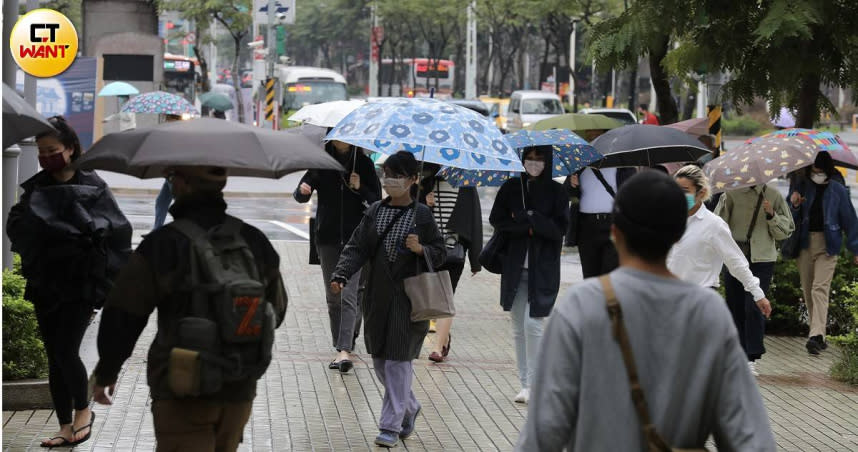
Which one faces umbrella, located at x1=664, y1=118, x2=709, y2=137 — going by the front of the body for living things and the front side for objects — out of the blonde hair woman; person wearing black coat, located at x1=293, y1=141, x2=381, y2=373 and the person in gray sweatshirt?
the person in gray sweatshirt

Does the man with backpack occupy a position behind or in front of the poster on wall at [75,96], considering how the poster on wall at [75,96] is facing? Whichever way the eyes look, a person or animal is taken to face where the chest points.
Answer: in front

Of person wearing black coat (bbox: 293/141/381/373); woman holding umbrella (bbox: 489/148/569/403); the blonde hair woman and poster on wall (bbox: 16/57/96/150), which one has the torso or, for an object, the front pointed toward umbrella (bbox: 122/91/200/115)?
the poster on wall

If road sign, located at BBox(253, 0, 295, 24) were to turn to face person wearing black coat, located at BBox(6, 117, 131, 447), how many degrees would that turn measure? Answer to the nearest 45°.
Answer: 0° — it already faces them

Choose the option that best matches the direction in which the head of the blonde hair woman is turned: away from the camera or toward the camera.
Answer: toward the camera

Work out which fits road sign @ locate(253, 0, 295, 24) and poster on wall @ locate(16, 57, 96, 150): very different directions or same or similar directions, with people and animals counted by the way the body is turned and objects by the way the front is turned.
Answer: same or similar directions

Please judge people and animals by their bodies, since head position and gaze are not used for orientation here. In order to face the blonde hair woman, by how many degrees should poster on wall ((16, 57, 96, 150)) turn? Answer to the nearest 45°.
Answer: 0° — it already faces them

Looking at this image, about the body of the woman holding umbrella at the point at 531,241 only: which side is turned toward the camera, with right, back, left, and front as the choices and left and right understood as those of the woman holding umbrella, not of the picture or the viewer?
front

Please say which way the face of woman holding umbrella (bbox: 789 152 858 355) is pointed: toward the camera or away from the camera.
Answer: toward the camera

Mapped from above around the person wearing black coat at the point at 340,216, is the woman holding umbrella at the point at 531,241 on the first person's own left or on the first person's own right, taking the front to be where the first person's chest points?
on the first person's own left

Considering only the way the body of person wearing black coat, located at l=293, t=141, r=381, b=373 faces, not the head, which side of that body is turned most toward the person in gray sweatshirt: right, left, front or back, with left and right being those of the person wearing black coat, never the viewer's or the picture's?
front

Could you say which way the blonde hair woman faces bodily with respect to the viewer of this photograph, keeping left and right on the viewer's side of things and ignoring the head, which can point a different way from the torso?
facing the viewer and to the left of the viewer

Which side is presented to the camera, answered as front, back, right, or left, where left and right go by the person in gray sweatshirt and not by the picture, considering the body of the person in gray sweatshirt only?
back

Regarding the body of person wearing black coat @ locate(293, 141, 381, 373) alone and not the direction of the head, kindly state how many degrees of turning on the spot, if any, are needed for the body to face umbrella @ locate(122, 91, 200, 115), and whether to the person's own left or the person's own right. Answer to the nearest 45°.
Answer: approximately 180°

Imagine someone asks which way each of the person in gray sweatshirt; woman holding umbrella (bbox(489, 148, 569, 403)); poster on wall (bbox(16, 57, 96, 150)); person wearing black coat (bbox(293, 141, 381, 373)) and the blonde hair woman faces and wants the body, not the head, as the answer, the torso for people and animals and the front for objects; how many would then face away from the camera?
1

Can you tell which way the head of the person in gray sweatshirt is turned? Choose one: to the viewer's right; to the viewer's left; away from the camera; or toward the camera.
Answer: away from the camera

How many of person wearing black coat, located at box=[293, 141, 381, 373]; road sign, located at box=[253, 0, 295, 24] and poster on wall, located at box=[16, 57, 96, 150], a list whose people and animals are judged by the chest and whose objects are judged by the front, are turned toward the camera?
3

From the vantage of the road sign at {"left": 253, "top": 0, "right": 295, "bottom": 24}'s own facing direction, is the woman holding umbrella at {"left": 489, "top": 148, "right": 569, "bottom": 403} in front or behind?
in front

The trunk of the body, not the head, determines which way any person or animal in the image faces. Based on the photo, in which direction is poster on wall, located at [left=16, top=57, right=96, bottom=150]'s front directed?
toward the camera

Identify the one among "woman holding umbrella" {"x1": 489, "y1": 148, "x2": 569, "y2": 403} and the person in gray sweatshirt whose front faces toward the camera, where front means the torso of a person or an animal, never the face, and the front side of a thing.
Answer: the woman holding umbrella

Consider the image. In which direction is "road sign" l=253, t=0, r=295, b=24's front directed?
toward the camera

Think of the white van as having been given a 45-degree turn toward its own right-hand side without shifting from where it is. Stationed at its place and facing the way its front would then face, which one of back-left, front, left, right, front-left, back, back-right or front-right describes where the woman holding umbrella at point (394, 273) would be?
front
